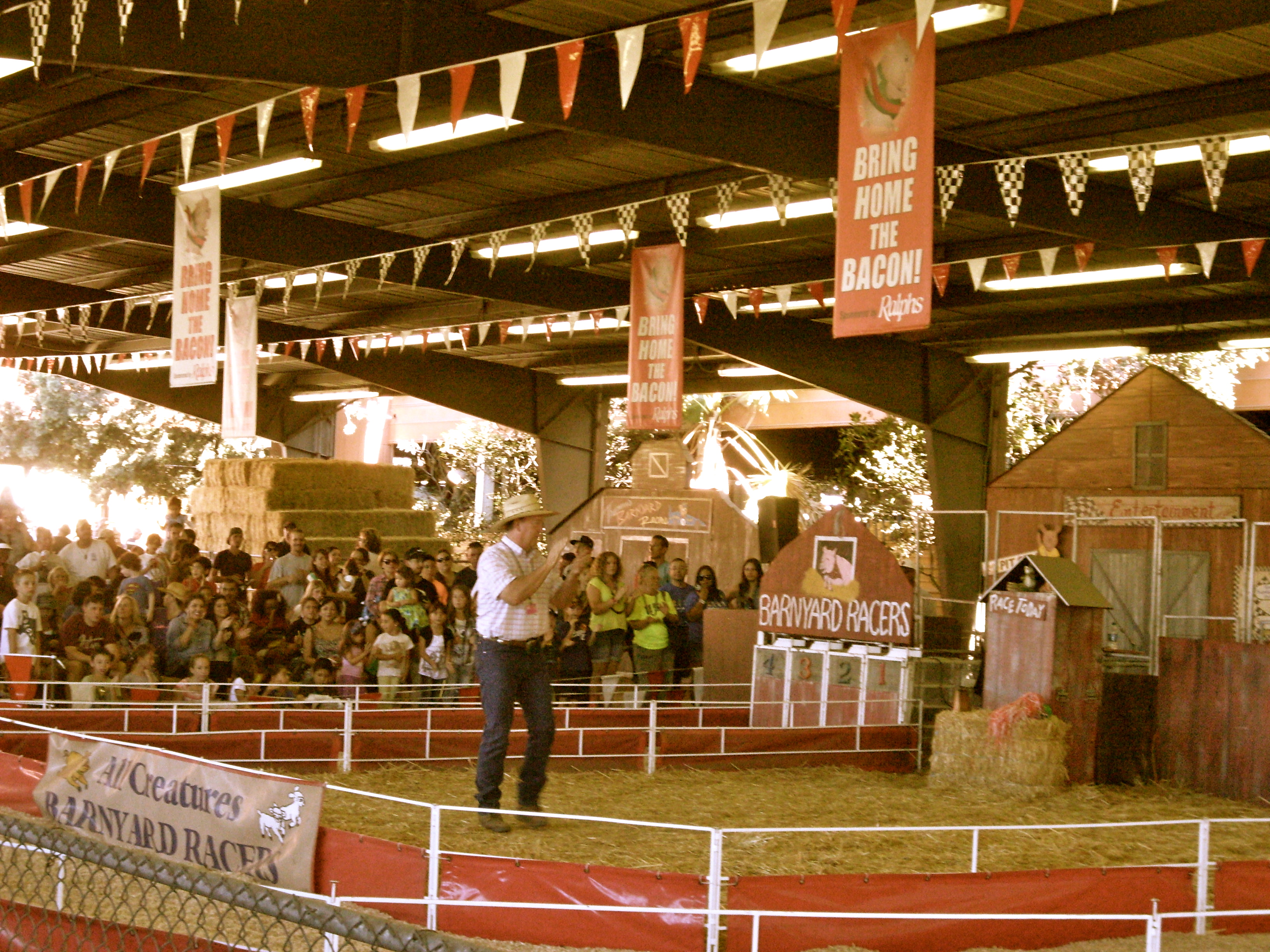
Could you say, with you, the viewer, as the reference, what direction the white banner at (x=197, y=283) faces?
facing the viewer

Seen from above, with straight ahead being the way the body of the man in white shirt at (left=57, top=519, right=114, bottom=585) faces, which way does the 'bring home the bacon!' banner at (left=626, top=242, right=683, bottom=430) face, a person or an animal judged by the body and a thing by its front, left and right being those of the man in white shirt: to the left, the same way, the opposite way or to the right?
the same way

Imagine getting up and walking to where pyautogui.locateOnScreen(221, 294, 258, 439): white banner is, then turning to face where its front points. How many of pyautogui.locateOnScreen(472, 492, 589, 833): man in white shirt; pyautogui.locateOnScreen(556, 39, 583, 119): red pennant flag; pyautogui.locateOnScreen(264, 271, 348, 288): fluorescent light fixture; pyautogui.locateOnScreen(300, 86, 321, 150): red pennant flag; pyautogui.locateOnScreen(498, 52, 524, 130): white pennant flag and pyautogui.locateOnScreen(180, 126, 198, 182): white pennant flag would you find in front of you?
5

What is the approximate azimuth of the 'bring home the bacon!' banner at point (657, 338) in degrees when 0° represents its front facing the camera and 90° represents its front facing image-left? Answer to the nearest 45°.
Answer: approximately 0°

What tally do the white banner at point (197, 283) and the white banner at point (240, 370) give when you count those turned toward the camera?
2

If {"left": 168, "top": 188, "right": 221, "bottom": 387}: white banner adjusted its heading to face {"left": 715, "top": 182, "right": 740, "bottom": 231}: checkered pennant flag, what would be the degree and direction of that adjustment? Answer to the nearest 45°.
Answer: approximately 90° to its left

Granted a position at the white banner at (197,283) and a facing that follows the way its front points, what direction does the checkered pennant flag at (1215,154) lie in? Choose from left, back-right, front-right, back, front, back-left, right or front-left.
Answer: front-left

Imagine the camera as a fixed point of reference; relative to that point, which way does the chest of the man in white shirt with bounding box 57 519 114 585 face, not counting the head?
toward the camera

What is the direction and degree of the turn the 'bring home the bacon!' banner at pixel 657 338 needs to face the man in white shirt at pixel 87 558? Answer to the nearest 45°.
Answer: approximately 135° to its right

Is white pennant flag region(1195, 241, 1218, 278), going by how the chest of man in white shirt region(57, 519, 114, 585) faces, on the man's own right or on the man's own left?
on the man's own left
